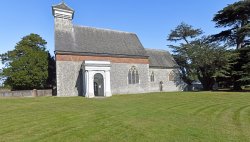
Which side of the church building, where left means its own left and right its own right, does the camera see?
front

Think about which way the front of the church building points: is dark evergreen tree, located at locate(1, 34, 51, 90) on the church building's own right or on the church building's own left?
on the church building's own right

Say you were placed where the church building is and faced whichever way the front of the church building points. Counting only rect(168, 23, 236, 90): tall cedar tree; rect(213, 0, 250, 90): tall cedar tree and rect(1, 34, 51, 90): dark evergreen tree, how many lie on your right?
1

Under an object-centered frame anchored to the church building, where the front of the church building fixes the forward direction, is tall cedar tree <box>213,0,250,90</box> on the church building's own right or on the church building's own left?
on the church building's own left

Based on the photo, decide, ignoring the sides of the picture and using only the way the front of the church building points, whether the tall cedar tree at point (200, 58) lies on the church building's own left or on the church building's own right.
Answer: on the church building's own left
